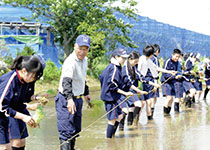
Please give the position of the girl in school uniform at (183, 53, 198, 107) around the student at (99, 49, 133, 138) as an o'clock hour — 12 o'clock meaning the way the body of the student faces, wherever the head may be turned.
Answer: The girl in school uniform is roughly at 10 o'clock from the student.

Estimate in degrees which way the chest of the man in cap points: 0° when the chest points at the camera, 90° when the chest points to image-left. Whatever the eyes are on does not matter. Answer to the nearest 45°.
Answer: approximately 315°

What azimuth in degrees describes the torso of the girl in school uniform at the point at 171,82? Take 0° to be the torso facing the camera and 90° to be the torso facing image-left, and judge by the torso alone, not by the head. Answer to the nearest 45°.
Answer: approximately 315°

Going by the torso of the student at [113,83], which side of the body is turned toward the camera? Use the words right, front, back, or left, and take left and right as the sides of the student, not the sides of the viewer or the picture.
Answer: right

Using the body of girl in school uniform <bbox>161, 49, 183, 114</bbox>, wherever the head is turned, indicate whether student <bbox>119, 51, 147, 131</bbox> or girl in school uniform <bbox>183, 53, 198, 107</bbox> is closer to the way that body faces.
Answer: the student

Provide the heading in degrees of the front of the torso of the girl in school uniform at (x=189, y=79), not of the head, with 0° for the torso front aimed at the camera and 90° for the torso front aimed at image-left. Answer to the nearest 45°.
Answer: approximately 270°
